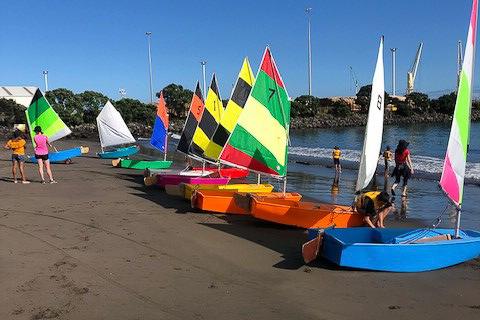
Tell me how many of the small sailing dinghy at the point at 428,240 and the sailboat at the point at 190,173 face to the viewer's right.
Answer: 2

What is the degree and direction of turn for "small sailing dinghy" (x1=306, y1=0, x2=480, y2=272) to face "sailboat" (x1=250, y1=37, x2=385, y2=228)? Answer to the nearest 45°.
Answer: approximately 135° to its left

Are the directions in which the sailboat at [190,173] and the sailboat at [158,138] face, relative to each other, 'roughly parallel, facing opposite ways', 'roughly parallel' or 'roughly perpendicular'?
roughly parallel

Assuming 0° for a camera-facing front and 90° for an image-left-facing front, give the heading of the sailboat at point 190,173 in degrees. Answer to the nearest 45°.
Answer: approximately 270°

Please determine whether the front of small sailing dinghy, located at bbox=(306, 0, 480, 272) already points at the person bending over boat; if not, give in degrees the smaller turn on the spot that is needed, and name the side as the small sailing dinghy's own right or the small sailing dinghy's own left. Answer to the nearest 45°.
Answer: approximately 135° to the small sailing dinghy's own left

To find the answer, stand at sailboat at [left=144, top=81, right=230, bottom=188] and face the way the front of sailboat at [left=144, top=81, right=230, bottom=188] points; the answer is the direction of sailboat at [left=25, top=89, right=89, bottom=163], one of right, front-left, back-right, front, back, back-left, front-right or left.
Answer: back-left

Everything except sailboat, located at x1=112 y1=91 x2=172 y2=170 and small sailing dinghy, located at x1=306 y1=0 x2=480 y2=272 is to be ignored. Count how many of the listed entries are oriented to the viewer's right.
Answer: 2

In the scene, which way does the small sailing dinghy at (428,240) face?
to the viewer's right

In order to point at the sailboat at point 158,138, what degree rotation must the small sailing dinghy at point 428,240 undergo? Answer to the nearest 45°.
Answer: approximately 135° to its left

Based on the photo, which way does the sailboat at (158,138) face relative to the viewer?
to the viewer's right

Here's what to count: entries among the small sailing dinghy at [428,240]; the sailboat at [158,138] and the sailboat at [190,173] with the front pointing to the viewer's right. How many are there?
3

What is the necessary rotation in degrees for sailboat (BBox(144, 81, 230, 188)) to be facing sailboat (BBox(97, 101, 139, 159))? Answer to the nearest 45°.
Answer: approximately 90° to its left

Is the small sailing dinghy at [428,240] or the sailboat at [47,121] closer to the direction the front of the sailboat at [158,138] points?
the small sailing dinghy
